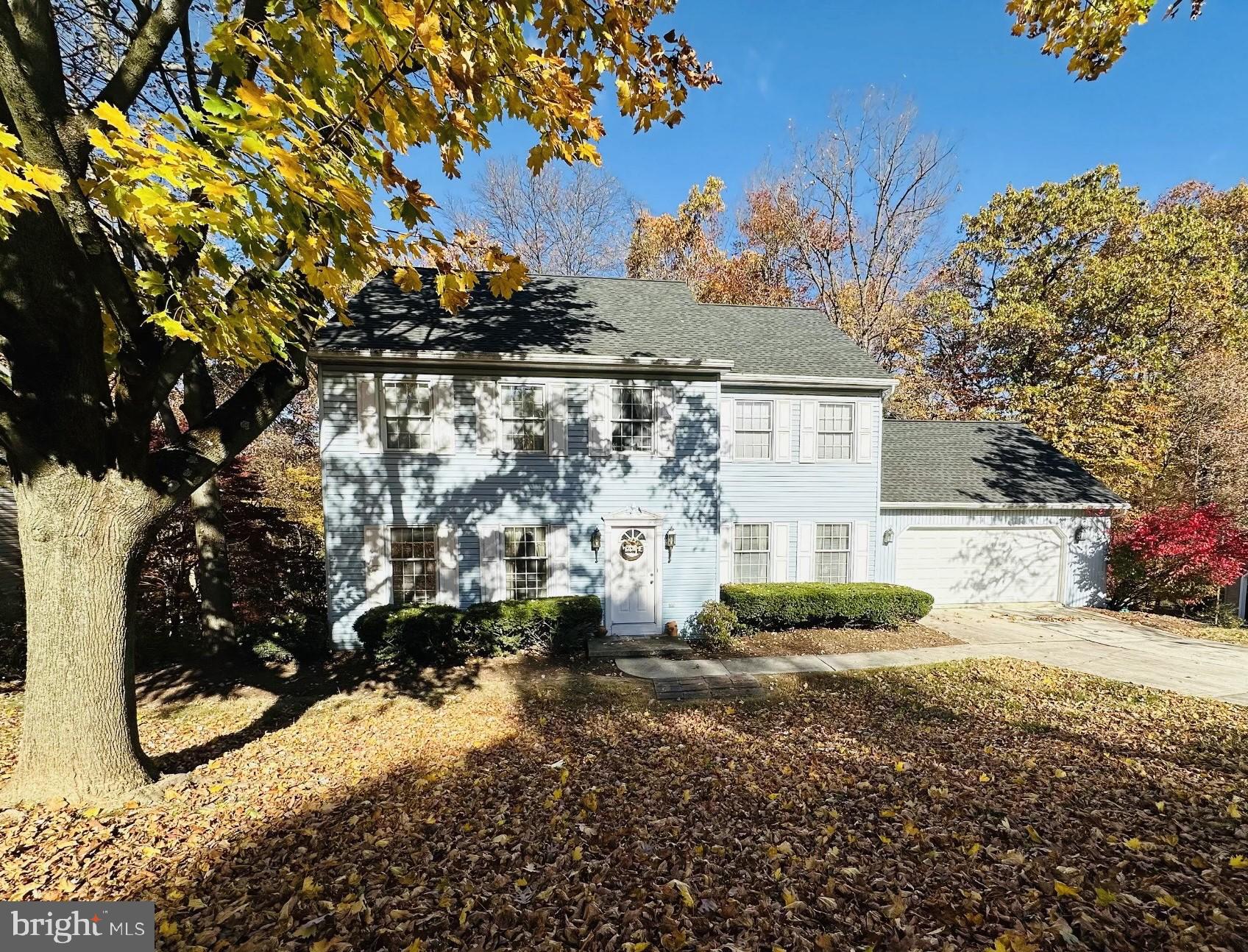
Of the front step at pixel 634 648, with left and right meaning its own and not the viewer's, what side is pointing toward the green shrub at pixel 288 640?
right

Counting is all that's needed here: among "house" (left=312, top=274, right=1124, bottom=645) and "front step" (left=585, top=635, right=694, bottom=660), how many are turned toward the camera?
2

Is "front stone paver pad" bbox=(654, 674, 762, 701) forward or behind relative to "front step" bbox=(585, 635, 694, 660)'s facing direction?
forward

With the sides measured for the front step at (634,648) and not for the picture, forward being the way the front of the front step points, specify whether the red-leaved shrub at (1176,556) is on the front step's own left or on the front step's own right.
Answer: on the front step's own left

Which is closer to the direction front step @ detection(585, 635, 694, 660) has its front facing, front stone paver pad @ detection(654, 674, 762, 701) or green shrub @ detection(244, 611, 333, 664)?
the front stone paver pad

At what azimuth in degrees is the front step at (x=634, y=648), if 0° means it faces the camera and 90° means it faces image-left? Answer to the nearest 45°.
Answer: approximately 0°

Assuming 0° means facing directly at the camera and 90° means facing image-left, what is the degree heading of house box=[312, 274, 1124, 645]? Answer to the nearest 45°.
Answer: approximately 0°

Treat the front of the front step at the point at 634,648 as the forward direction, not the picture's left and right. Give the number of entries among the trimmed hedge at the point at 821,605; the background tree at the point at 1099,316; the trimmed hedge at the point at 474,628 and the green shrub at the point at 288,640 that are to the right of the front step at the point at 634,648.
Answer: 2

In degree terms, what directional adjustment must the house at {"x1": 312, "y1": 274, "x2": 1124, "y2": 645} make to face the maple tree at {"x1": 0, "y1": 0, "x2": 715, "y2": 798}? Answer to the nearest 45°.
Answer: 0° — it already faces it

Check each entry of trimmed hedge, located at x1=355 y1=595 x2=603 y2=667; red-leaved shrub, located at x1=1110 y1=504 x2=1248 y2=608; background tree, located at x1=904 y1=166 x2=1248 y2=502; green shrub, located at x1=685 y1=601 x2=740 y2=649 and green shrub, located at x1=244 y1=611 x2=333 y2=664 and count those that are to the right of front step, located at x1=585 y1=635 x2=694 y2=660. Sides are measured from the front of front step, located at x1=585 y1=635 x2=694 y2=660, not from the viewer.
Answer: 2
